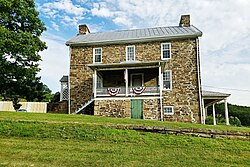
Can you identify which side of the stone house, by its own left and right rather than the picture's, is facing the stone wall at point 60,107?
right

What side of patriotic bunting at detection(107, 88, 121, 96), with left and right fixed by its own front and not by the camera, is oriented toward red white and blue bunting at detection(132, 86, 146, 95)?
left

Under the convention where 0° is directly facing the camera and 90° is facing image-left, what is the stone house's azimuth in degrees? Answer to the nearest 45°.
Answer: approximately 0°

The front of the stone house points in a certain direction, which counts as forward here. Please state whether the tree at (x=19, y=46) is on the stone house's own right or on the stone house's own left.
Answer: on the stone house's own right

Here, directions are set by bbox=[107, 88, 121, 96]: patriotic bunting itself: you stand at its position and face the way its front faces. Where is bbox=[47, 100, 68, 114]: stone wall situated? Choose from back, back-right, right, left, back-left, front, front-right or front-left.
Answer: back-right

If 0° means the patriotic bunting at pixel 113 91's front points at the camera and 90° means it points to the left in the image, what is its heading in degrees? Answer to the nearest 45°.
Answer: approximately 0°
